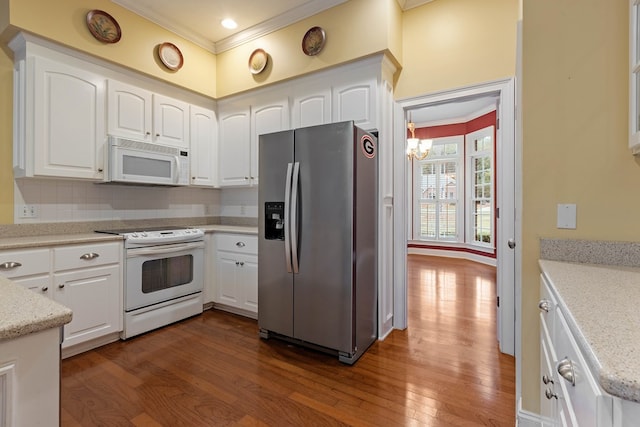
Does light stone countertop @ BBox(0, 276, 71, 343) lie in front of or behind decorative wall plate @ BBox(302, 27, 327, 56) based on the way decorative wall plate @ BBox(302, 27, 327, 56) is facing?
in front

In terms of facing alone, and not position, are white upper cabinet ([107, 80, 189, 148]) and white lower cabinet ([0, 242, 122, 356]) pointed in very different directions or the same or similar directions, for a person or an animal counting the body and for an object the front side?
same or similar directions

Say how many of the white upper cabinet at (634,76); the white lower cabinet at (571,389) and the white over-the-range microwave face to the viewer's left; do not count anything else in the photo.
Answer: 2

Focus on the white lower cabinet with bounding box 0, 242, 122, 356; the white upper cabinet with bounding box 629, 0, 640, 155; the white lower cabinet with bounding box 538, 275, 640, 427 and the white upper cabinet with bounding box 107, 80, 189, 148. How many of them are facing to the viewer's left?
2

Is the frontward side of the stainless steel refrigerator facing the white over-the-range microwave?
no

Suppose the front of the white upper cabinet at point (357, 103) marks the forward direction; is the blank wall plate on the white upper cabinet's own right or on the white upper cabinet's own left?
on the white upper cabinet's own left

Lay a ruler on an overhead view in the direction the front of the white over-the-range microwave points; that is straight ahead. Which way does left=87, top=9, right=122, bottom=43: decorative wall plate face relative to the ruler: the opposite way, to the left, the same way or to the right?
the same way

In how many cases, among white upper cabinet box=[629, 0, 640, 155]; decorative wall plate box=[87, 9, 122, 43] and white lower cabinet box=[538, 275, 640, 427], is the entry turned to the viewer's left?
2

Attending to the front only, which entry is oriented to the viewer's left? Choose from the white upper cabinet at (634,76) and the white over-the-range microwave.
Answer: the white upper cabinet

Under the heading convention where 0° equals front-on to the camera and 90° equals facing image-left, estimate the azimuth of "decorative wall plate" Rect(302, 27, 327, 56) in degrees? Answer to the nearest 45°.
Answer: approximately 45°

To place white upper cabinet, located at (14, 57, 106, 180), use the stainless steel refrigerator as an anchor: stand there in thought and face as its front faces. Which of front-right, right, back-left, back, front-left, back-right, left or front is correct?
front-right

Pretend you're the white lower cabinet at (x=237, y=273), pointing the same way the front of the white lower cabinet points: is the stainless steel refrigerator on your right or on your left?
on your left

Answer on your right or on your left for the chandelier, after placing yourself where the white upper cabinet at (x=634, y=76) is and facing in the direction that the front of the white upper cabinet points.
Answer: on your right

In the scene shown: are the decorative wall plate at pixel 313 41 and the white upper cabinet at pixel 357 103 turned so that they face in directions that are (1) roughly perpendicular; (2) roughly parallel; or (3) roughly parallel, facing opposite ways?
roughly parallel
